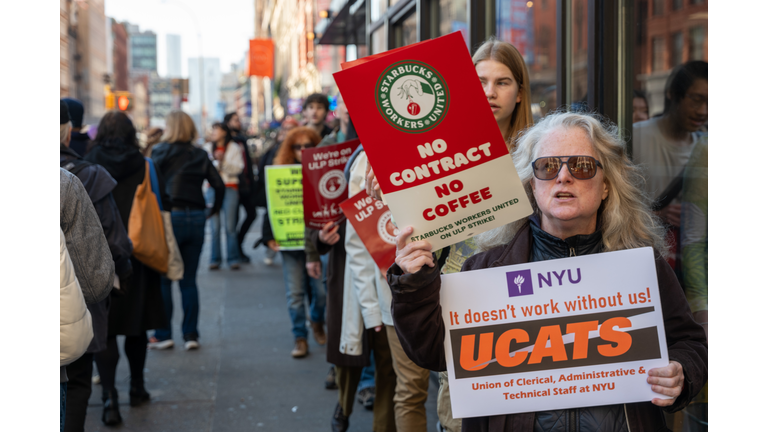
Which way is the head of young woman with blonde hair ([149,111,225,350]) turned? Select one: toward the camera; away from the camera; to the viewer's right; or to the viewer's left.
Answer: away from the camera

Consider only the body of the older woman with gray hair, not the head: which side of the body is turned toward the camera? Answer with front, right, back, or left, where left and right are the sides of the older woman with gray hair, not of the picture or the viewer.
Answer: front

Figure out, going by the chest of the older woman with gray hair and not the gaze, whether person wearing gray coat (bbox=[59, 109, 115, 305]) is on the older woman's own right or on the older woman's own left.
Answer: on the older woman's own right

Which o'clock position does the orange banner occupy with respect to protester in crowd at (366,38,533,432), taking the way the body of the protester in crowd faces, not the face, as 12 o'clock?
The orange banner is roughly at 4 o'clock from the protester in crowd.

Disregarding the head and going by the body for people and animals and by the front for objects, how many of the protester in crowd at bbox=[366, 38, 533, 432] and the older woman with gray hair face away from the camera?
0

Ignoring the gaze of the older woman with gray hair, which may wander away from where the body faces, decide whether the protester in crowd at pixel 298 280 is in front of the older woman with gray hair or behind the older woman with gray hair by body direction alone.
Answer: behind

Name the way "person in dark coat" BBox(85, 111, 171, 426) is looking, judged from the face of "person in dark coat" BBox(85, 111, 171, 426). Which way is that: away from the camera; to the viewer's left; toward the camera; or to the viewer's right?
away from the camera

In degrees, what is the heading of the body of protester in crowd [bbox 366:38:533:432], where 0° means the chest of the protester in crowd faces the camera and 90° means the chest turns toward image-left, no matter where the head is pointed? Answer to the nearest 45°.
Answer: approximately 45°
